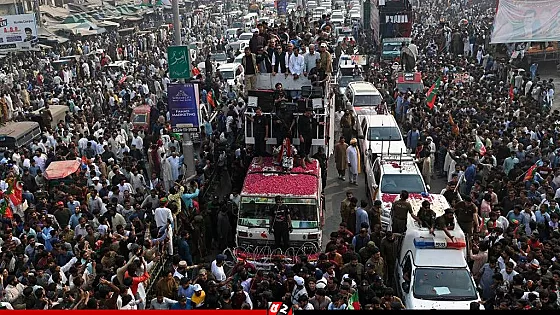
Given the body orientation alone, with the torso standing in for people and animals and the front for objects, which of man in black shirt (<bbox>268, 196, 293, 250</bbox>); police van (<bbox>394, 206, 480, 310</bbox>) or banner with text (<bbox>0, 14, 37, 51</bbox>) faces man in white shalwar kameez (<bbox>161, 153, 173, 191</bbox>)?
the banner with text

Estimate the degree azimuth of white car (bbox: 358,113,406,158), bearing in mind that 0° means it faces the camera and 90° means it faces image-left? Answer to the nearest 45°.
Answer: approximately 0°

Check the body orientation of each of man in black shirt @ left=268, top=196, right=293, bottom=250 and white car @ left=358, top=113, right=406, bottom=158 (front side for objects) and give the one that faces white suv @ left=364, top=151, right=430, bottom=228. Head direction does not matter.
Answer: the white car

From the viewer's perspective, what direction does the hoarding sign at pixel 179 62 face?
toward the camera

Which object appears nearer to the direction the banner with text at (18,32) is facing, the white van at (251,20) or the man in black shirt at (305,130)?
the man in black shirt

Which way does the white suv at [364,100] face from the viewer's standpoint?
toward the camera

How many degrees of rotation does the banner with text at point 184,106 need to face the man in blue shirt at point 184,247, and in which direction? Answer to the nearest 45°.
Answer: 0° — it already faces them

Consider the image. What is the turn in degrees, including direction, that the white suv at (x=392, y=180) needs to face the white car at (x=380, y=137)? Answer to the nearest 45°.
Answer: approximately 180°

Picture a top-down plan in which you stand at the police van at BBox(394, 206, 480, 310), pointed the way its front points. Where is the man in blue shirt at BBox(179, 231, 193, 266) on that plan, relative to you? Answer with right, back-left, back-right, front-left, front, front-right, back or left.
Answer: right

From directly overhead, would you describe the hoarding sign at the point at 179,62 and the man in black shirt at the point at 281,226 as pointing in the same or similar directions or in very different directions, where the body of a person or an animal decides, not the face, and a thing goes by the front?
same or similar directions

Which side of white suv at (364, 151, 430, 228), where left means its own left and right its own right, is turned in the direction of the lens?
front

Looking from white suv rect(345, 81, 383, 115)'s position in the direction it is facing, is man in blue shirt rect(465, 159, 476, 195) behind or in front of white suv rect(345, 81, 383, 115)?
in front

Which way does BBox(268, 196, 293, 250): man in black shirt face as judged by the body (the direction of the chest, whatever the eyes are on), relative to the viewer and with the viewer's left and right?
facing the viewer
